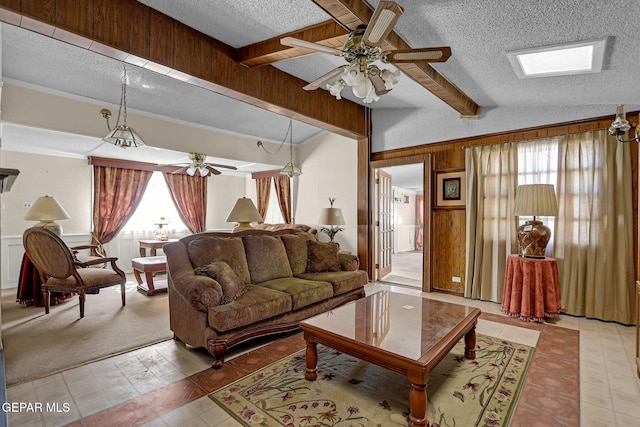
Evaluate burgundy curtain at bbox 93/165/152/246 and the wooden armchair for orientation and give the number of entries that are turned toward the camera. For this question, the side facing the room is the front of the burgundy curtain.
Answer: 1

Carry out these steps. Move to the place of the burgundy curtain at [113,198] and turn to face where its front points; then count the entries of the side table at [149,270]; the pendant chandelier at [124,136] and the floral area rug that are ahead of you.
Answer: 3

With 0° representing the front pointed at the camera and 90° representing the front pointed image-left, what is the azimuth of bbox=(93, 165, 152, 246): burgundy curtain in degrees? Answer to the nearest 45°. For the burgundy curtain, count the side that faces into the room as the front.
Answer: approximately 0°

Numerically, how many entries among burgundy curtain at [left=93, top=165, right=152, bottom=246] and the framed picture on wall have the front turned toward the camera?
2

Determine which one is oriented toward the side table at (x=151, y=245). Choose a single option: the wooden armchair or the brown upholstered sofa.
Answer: the wooden armchair

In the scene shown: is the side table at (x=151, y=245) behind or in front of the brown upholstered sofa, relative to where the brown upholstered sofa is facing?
behind

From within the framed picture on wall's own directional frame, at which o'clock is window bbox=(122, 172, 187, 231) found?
The window is roughly at 3 o'clock from the framed picture on wall.

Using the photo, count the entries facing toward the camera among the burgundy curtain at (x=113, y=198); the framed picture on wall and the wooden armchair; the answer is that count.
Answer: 2
